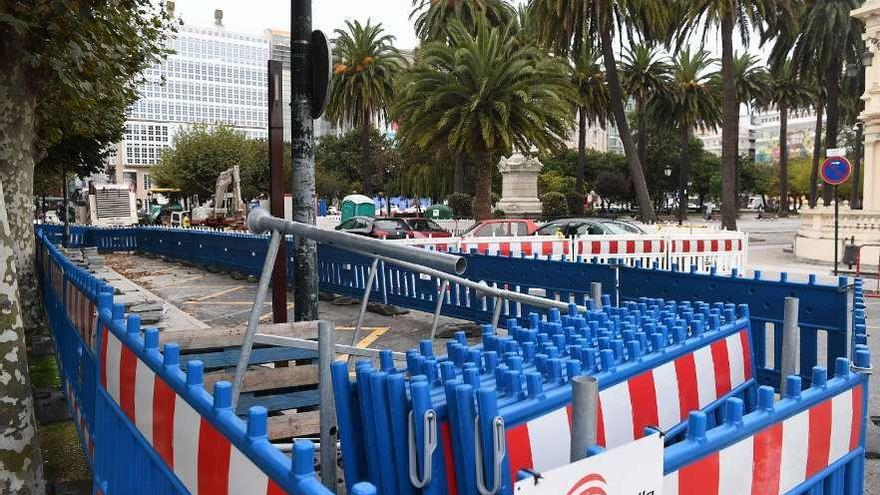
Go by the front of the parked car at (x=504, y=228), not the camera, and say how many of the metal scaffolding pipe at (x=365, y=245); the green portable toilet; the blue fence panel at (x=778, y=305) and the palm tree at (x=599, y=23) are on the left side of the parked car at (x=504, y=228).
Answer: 2

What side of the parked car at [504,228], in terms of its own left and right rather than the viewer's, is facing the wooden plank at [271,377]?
left

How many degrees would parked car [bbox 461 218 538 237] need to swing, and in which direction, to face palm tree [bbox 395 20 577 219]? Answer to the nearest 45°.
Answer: approximately 90° to its right

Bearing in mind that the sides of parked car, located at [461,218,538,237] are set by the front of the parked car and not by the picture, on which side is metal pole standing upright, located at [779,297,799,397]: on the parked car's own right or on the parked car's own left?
on the parked car's own left

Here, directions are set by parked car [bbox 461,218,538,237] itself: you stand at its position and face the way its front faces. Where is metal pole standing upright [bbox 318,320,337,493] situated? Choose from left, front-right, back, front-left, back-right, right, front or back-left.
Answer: left

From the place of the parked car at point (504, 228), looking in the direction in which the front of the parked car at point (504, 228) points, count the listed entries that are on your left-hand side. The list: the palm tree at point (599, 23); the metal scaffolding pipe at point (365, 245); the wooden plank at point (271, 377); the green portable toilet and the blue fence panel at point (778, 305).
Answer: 3

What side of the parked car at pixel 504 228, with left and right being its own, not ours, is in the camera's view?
left

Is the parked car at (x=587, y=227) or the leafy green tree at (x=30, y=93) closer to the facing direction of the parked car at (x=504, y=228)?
the leafy green tree

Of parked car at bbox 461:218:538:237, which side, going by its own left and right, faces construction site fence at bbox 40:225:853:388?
left

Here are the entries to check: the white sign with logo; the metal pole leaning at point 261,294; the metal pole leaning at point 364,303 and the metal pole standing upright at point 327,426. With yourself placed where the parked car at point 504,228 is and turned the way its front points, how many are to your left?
4

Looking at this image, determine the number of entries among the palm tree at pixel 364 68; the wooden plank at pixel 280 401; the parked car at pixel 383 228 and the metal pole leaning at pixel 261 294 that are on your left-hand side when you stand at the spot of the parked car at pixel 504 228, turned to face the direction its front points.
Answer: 2
